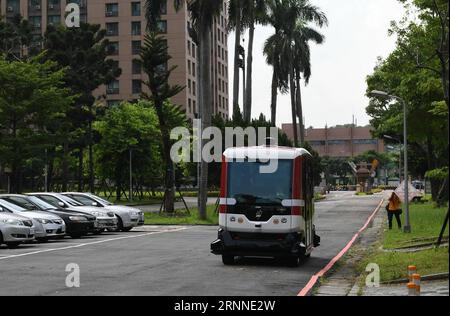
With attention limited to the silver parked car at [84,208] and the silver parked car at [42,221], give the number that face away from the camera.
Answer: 0

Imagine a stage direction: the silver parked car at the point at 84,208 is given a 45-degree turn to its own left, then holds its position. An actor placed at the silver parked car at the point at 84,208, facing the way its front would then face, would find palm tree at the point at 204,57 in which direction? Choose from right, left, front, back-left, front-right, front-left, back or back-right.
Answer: front-left

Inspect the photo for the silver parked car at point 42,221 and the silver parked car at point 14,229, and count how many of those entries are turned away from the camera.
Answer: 0

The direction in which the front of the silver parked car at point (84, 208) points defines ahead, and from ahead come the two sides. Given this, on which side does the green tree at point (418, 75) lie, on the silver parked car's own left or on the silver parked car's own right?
on the silver parked car's own left

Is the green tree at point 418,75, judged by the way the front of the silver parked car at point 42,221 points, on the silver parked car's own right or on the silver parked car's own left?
on the silver parked car's own left

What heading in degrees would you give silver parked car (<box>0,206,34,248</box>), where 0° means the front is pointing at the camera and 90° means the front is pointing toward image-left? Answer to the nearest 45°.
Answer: approximately 315°

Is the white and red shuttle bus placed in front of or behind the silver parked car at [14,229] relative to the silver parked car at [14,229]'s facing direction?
in front

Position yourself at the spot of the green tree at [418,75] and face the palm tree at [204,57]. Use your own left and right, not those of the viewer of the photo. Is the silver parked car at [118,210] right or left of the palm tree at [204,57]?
left

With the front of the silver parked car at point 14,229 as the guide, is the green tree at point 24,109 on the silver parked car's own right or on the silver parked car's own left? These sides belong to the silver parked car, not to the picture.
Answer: on the silver parked car's own left

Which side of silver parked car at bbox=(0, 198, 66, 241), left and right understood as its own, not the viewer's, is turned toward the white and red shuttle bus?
front

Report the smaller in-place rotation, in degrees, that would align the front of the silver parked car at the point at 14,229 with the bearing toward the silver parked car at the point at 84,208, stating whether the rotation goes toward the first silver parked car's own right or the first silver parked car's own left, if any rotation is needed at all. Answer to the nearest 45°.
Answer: approximately 90° to the first silver parked car's own left

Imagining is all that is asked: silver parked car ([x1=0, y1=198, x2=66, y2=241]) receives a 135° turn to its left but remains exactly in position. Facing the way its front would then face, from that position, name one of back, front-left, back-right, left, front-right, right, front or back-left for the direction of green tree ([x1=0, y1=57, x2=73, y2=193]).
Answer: front
